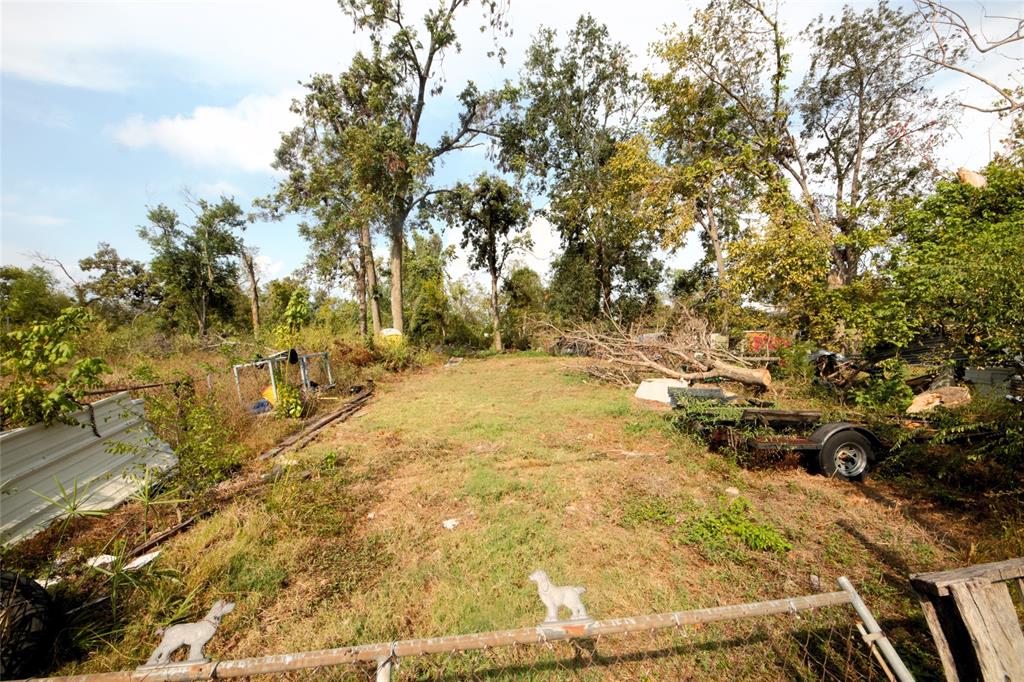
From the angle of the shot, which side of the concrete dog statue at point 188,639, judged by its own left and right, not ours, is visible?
right

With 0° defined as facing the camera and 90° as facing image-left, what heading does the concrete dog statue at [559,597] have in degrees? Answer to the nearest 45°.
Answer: approximately 90°

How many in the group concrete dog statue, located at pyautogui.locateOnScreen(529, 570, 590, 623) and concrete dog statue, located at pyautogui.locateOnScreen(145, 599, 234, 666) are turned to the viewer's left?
1

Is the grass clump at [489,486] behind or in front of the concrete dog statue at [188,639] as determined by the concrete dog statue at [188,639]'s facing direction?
in front

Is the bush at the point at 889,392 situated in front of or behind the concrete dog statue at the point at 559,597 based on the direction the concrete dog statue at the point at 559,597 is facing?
behind

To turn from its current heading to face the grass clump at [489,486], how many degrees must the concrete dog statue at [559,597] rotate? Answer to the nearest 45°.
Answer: approximately 90° to its right

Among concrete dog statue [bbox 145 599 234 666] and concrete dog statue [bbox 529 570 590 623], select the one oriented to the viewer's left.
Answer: concrete dog statue [bbox 529 570 590 623]

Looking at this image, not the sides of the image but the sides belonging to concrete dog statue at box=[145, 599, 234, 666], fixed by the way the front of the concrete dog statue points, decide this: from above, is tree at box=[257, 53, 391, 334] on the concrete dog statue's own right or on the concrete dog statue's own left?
on the concrete dog statue's own left

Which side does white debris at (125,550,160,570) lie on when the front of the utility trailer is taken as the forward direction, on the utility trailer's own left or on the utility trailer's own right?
on the utility trailer's own left

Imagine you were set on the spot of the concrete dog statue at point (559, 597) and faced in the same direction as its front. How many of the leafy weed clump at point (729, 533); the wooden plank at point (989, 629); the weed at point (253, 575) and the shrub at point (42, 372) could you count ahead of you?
2

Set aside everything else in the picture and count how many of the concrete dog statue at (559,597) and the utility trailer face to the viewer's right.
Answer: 0
